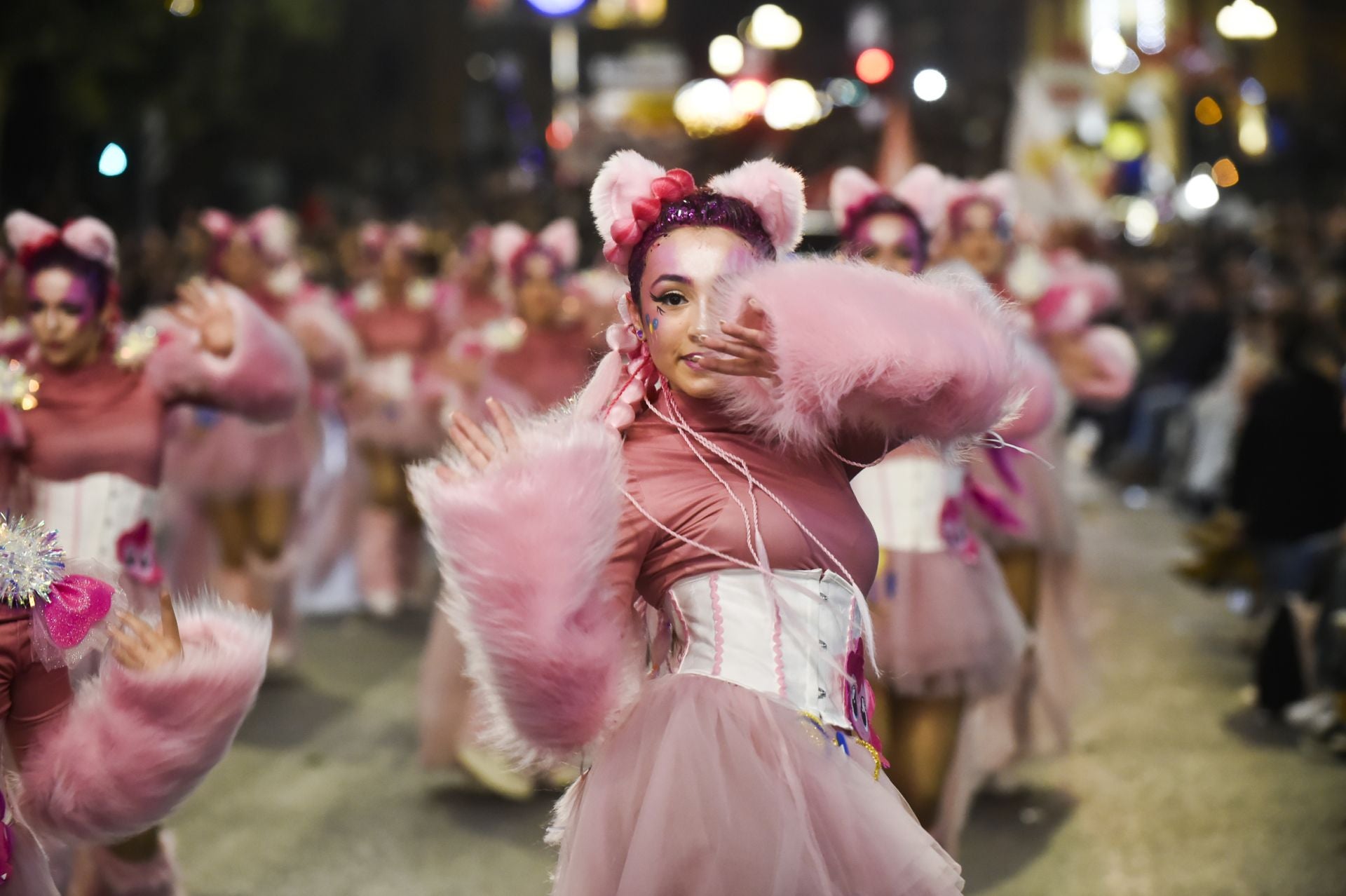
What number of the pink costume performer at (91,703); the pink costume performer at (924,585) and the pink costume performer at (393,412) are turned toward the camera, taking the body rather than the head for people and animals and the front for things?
3

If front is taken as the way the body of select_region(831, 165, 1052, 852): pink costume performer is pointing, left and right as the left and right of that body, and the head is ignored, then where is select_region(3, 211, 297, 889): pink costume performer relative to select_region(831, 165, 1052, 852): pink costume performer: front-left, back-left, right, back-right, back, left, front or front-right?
right

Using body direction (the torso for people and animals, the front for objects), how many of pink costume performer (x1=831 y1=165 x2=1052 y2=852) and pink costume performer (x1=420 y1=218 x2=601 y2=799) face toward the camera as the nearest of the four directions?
2

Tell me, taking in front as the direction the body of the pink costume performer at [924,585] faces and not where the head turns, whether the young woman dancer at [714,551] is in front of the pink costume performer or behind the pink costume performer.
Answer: in front

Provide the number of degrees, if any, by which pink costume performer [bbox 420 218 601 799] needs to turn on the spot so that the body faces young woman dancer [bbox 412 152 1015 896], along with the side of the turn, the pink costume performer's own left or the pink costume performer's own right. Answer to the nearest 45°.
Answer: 0° — they already face them

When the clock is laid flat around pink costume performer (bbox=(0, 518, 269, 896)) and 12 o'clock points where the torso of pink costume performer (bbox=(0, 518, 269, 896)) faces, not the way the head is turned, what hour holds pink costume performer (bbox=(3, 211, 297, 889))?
pink costume performer (bbox=(3, 211, 297, 889)) is roughly at 6 o'clock from pink costume performer (bbox=(0, 518, 269, 896)).

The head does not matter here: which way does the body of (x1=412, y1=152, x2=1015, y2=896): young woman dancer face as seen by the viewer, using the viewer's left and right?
facing the viewer and to the right of the viewer

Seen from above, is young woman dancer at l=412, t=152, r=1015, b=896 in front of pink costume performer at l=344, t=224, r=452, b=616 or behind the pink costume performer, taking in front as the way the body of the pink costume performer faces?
in front

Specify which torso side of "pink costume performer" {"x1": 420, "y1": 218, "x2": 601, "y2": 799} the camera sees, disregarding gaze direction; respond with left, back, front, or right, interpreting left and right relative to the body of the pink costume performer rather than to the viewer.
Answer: front

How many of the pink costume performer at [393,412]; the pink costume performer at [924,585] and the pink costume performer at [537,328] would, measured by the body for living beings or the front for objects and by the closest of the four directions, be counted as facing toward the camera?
3

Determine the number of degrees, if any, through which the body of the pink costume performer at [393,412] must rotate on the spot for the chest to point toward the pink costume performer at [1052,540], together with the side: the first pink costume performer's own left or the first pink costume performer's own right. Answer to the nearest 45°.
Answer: approximately 45° to the first pink costume performer's own left

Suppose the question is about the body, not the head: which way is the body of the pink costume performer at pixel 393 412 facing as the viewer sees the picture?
toward the camera

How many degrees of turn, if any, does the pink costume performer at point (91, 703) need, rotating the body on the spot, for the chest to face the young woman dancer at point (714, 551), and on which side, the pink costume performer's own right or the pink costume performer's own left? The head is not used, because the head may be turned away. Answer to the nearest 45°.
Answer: approximately 45° to the pink costume performer's own left

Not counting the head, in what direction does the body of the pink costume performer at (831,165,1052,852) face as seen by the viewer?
toward the camera
